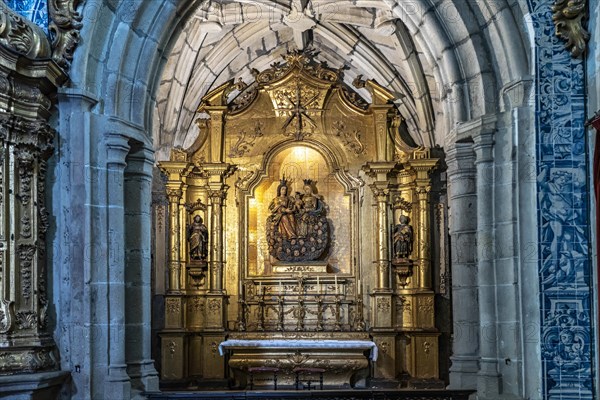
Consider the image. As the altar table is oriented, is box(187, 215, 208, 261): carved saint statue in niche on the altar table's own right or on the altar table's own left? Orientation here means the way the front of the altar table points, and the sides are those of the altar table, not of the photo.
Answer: on the altar table's own right

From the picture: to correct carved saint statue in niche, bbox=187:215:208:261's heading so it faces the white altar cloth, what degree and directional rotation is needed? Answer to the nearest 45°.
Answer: approximately 45° to its left

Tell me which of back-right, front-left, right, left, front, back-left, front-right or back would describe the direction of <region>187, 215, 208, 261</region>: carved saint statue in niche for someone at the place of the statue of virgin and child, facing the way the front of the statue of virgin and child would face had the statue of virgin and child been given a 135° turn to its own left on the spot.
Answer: back-left

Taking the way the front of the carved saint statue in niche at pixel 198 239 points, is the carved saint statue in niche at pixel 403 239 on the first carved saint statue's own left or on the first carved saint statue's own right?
on the first carved saint statue's own left

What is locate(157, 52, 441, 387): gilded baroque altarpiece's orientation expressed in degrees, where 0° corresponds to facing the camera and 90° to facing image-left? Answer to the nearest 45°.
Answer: approximately 0°
